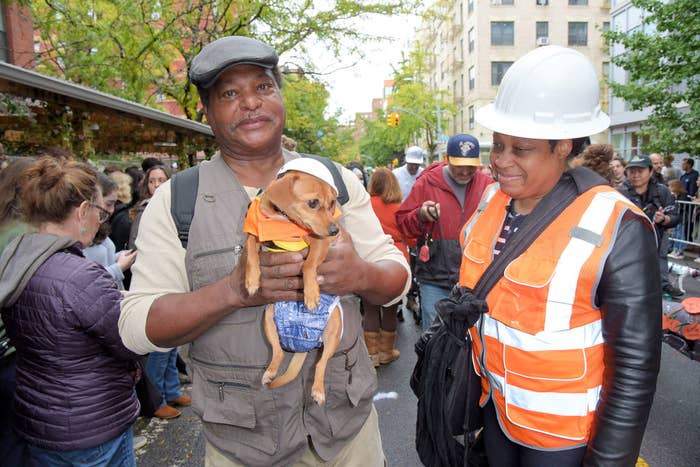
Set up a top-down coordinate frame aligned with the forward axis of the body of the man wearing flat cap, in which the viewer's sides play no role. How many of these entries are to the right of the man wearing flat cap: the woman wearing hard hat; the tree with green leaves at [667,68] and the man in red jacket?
0

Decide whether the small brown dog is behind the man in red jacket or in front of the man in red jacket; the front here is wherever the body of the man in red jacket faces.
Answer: in front

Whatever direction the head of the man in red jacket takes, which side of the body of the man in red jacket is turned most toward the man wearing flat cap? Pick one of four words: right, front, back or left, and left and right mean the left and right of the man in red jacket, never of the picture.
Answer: front

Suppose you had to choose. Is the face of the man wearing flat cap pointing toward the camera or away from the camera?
toward the camera

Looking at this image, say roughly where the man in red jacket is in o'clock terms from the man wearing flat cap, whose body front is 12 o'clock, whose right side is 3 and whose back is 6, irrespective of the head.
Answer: The man in red jacket is roughly at 7 o'clock from the man wearing flat cap.

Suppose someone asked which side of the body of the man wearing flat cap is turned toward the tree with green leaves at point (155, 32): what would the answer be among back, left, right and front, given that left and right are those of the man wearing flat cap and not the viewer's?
back

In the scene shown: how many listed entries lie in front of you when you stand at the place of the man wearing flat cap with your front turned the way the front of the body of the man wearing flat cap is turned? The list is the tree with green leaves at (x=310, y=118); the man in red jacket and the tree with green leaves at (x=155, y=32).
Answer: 0

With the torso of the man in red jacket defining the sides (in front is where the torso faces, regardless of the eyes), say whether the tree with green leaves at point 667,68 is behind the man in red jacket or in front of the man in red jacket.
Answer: behind

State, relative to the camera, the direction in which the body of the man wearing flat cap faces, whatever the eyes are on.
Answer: toward the camera

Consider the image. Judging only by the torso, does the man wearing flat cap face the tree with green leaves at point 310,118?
no

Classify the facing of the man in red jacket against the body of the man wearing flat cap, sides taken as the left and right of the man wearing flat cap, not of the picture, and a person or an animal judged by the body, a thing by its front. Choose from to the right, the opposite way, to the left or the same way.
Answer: the same way

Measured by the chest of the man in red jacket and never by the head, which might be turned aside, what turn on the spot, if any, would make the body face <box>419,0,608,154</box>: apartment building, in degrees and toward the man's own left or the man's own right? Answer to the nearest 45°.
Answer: approximately 180°

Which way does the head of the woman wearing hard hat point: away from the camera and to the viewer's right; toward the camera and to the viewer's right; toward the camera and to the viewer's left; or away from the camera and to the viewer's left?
toward the camera and to the viewer's left

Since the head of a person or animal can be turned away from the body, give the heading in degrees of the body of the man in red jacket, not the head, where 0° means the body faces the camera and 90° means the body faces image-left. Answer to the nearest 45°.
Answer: approximately 0°

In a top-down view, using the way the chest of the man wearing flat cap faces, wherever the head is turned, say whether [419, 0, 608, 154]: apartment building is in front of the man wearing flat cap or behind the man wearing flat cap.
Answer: behind

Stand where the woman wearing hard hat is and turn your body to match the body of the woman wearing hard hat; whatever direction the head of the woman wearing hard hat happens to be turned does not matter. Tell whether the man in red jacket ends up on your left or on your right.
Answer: on your right

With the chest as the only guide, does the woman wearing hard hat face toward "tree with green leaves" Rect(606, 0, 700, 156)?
no

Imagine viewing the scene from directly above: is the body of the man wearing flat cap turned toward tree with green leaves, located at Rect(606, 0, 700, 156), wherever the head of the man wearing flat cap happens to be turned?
no
